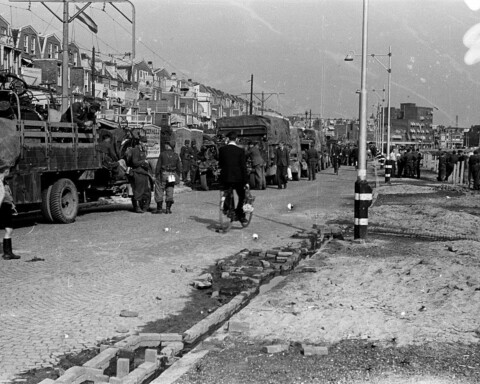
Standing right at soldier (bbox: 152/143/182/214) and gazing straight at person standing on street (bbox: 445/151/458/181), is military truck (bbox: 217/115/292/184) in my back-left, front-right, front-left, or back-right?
front-left

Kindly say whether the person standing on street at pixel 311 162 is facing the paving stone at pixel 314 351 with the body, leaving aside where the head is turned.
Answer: no

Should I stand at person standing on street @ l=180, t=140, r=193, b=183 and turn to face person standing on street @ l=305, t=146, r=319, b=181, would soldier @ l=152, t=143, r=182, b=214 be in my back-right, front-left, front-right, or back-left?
back-right

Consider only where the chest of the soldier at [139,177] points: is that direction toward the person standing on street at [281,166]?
no

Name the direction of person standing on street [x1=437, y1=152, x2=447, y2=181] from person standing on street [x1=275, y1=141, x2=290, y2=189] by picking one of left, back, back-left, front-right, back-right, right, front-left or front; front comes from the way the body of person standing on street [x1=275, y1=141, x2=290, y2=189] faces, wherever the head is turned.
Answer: back-left

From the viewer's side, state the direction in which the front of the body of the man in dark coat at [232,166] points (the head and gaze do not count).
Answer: away from the camera
